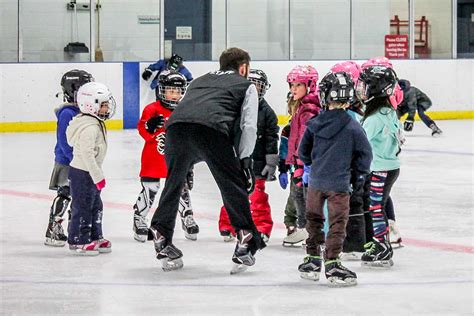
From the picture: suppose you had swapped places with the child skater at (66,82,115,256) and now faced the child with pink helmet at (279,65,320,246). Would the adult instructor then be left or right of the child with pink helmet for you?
right

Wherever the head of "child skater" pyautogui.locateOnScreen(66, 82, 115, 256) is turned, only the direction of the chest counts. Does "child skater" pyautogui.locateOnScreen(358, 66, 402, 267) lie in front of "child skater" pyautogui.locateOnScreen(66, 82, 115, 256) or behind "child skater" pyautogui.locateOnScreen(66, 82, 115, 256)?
in front

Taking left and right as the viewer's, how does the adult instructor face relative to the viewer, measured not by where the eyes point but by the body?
facing away from the viewer and to the right of the viewer

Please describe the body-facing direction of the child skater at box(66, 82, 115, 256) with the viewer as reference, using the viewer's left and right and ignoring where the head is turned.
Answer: facing to the right of the viewer

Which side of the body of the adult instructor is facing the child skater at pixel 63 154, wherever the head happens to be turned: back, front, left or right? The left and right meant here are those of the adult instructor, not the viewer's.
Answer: left

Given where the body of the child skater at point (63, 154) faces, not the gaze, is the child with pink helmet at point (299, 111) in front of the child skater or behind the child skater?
in front

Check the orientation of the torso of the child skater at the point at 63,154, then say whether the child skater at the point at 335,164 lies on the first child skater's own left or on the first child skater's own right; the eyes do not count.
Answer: on the first child skater's own right

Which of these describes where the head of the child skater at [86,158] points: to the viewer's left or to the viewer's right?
to the viewer's right

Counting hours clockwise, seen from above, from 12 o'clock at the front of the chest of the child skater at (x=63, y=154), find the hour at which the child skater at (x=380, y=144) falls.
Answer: the child skater at (x=380, y=144) is roughly at 1 o'clock from the child skater at (x=63, y=154).
